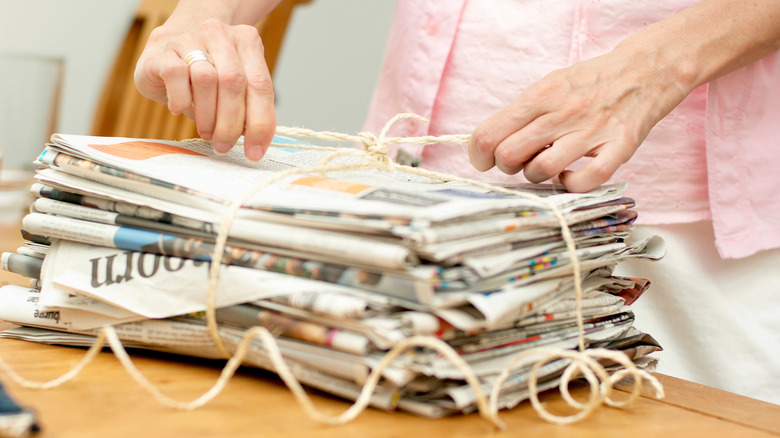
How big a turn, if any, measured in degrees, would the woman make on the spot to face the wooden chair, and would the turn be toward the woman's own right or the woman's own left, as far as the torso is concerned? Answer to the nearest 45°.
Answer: approximately 90° to the woman's own right

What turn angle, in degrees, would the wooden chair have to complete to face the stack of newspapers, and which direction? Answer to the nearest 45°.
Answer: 0° — it already faces it

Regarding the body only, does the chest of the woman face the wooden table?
yes

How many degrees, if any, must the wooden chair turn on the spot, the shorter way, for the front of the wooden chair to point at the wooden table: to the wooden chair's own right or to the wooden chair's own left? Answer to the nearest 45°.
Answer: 0° — it already faces it

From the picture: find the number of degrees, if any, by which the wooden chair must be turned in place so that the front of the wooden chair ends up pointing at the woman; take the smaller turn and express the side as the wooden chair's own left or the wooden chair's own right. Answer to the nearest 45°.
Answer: approximately 45° to the wooden chair's own left
